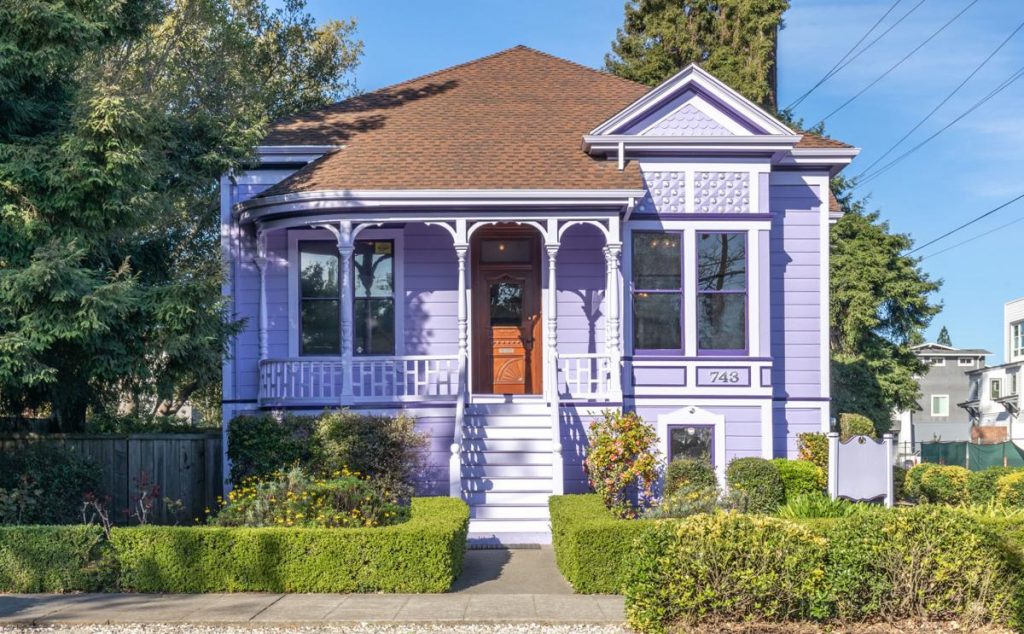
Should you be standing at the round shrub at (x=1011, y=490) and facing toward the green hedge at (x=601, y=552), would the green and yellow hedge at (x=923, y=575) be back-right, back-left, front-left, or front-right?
front-left

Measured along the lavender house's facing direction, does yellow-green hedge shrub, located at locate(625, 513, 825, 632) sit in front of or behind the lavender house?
in front

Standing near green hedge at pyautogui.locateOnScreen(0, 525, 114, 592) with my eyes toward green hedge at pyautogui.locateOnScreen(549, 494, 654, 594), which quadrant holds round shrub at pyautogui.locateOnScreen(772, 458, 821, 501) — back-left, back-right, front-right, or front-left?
front-left

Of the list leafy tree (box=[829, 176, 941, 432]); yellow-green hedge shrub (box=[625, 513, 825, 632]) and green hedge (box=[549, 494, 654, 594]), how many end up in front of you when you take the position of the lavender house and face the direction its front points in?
2

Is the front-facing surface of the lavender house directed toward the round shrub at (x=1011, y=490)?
no

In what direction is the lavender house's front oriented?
toward the camera

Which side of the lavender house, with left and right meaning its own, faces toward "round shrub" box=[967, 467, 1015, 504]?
left

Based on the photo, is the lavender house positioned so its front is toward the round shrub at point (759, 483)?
no

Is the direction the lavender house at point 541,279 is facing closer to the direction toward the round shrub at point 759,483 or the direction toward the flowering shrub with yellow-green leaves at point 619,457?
the flowering shrub with yellow-green leaves

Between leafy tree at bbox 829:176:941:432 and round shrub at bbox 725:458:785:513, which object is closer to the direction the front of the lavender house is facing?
the round shrub

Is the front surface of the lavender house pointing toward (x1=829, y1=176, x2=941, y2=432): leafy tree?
no

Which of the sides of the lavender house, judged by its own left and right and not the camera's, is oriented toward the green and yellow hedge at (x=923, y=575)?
front

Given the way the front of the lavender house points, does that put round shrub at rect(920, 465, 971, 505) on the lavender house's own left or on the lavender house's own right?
on the lavender house's own left

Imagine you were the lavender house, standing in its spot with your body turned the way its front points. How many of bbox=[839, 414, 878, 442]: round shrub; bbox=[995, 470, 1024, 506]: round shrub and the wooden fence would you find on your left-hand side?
2

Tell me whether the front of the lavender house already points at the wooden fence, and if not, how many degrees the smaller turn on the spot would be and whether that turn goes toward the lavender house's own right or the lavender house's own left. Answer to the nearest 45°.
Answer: approximately 90° to the lavender house's own right

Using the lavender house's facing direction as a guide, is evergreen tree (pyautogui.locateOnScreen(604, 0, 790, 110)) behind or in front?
behind

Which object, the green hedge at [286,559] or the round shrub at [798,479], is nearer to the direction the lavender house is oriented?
the green hedge
